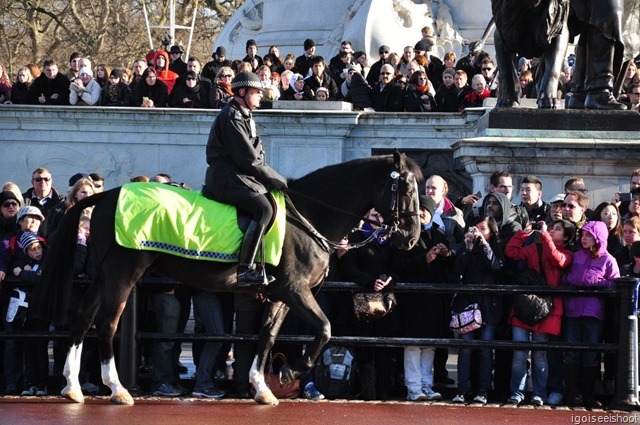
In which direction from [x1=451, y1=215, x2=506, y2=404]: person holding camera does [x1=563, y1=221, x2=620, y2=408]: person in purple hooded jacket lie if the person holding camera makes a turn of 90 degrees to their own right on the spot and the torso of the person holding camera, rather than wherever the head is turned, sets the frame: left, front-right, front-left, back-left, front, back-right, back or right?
back-right

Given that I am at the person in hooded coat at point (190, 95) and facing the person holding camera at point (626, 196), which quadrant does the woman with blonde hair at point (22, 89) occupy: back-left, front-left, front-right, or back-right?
back-right

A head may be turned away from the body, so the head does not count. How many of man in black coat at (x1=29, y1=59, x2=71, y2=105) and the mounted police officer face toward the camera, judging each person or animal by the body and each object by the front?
1

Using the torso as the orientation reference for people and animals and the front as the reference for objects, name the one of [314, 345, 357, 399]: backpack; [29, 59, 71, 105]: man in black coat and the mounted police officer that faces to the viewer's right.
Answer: the mounted police officer

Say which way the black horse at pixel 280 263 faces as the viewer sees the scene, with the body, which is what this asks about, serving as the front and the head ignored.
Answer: to the viewer's right

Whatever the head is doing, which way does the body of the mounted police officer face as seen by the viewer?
to the viewer's right

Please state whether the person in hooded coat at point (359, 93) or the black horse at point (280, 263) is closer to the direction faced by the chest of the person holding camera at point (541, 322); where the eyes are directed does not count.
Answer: the black horse
